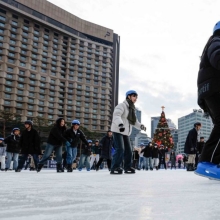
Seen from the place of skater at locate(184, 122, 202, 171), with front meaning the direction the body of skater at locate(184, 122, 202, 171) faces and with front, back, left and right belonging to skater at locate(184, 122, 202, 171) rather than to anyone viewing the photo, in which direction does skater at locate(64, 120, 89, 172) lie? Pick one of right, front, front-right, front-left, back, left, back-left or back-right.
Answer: back-right

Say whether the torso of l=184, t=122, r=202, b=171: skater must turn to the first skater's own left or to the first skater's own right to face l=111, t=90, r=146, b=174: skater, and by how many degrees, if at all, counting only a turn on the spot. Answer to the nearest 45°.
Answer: approximately 90° to the first skater's own right

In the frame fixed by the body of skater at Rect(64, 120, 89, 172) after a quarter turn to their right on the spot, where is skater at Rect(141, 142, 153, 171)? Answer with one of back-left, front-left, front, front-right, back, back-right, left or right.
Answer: back-right

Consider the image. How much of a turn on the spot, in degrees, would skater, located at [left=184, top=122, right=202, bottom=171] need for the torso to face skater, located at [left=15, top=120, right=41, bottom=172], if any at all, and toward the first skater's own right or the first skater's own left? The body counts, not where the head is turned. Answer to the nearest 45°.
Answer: approximately 135° to the first skater's own right

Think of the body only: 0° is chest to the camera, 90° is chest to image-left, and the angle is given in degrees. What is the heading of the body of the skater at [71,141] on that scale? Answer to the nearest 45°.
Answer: approximately 0°
